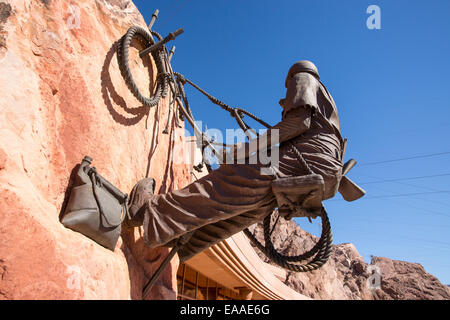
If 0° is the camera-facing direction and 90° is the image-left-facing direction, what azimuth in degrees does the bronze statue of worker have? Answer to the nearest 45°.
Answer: approximately 90°
